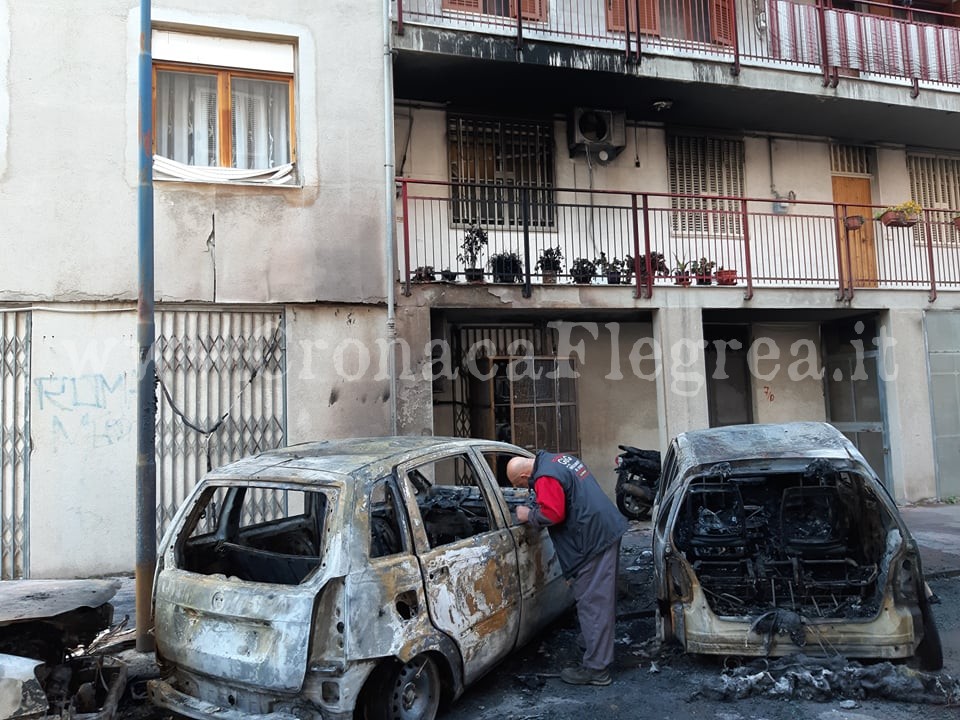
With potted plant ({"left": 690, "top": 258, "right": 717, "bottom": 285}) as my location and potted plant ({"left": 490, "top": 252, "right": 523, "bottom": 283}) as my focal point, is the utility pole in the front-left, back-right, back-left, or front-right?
front-left

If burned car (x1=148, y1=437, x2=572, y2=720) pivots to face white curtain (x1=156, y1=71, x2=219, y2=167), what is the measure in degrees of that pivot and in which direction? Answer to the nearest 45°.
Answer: approximately 45° to its left

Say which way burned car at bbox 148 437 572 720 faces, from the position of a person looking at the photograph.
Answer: facing away from the viewer and to the right of the viewer

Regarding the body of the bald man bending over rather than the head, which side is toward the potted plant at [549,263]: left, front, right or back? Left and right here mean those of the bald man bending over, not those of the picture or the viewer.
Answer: right

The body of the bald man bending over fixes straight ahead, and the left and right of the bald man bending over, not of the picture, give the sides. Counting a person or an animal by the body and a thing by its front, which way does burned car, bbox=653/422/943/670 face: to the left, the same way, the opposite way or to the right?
to the right

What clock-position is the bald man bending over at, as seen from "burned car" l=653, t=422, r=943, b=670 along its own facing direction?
The bald man bending over is roughly at 8 o'clock from the burned car.

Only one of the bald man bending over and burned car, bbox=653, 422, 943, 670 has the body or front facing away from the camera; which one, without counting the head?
the burned car

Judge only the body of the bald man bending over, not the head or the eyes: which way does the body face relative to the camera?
to the viewer's left

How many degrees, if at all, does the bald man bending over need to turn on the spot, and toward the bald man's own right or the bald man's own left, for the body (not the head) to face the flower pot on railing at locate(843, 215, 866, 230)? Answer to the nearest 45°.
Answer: approximately 135° to the bald man's own right

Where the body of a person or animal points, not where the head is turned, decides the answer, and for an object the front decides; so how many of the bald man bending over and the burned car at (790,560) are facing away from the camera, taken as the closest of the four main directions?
1

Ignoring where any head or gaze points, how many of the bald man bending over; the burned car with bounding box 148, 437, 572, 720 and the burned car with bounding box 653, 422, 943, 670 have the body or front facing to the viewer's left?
1

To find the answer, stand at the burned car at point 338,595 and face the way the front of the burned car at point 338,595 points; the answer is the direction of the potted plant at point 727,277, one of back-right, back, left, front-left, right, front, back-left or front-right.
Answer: front

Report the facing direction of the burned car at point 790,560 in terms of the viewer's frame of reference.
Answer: facing away from the viewer

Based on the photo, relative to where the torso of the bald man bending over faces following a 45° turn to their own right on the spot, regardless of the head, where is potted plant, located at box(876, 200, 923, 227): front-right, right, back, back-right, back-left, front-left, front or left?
right

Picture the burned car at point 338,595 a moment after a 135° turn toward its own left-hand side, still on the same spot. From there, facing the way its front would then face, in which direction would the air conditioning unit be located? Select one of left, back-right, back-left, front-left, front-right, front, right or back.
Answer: back-right

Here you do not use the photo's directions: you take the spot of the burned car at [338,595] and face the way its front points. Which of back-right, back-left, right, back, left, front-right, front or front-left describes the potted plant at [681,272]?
front

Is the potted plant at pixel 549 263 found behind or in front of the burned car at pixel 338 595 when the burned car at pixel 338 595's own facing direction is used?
in front

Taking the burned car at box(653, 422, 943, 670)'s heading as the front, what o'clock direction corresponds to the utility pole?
The utility pole is roughly at 8 o'clock from the burned car.

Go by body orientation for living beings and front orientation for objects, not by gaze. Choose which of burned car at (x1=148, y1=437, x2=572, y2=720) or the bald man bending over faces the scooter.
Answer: the burned car

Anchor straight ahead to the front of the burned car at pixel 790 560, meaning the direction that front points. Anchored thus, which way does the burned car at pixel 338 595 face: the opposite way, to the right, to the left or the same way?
the same way

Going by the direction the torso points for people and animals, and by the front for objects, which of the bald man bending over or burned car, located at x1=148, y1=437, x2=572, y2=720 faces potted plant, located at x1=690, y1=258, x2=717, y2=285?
the burned car

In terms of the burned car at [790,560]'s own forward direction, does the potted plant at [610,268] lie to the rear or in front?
in front
